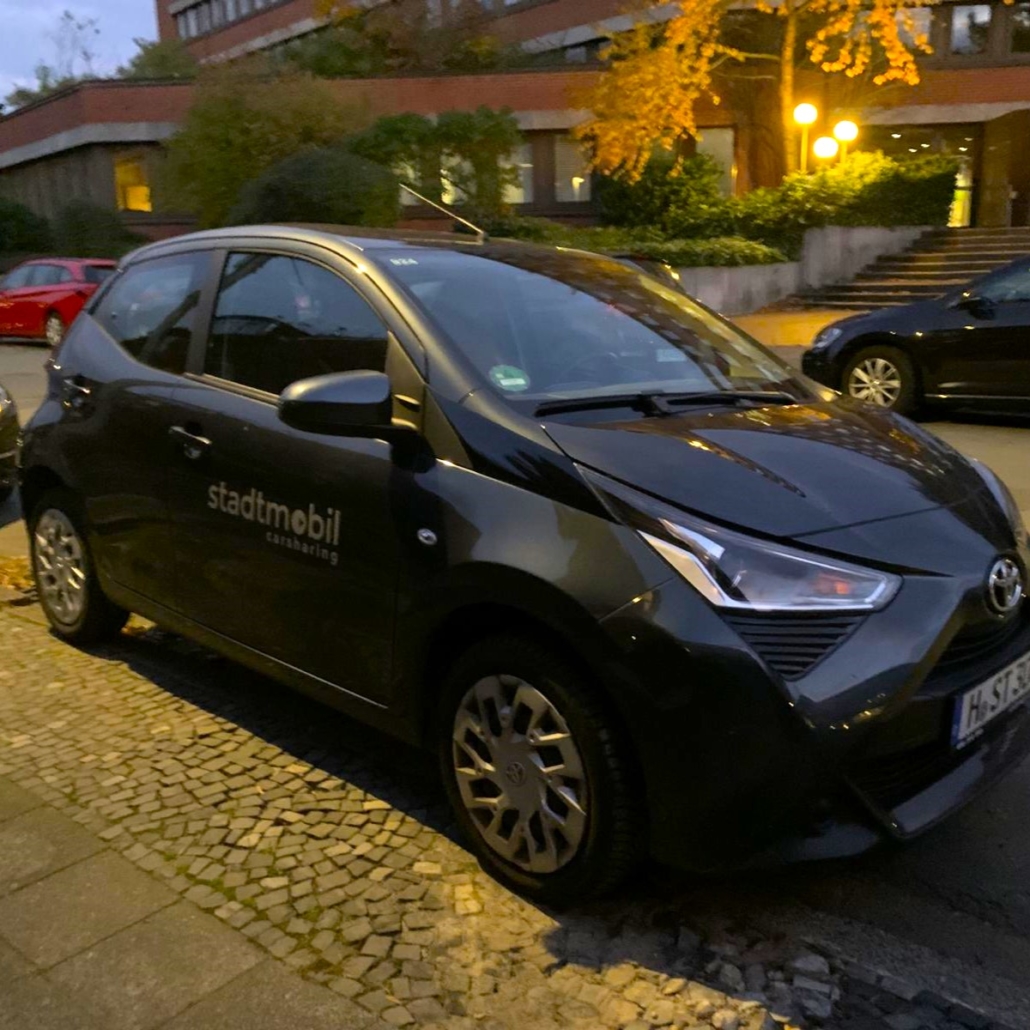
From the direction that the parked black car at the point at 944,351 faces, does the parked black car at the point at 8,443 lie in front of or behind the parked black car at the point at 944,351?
in front

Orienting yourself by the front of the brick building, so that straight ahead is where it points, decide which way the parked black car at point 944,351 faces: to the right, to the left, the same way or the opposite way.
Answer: to the right

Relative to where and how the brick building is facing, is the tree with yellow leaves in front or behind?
in front

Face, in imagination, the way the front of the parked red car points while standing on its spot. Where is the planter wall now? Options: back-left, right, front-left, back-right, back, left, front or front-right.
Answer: back-right

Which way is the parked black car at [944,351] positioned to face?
to the viewer's left

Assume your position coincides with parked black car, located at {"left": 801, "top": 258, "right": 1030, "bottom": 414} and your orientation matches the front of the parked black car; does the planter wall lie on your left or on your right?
on your right

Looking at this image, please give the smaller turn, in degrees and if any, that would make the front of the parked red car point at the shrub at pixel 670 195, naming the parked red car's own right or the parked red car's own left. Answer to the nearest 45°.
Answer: approximately 135° to the parked red car's own right

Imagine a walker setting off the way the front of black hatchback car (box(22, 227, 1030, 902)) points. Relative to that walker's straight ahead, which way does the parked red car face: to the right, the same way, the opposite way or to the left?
the opposite way

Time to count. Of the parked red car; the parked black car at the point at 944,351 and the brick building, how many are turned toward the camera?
1
